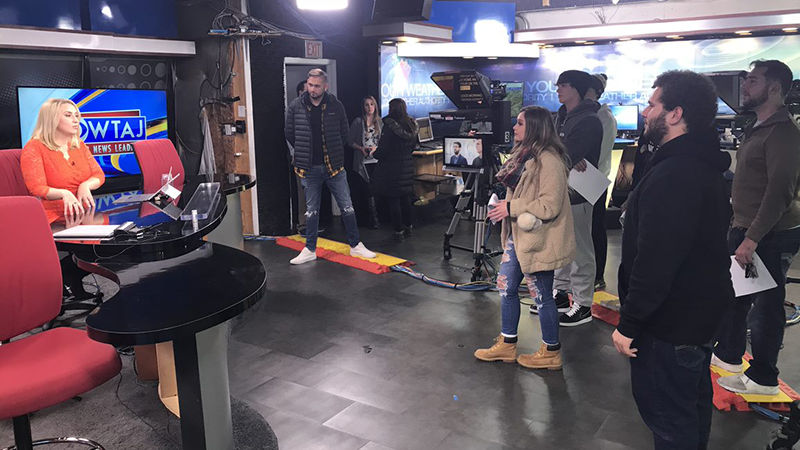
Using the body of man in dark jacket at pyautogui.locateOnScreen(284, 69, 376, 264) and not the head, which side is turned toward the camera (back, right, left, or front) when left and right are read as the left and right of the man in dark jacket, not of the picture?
front

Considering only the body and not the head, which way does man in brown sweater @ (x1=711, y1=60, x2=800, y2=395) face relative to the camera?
to the viewer's left

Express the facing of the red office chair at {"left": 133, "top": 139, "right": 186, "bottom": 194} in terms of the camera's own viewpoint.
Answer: facing the viewer and to the right of the viewer

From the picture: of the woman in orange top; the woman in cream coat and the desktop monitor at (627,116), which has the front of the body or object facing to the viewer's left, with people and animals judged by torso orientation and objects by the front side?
the woman in cream coat

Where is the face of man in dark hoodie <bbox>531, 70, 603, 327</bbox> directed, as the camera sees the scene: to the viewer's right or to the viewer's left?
to the viewer's left

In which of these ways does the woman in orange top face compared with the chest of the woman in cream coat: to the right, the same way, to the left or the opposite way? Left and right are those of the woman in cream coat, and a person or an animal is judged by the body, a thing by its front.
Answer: the opposite way

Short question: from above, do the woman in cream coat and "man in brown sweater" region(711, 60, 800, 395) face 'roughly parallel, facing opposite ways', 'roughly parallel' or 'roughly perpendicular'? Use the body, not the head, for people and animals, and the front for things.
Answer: roughly parallel

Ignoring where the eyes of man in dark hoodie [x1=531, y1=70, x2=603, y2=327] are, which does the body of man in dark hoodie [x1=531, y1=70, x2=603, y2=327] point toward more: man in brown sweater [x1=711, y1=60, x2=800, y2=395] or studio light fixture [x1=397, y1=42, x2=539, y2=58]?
the studio light fixture

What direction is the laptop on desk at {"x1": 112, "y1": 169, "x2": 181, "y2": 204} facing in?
to the viewer's left

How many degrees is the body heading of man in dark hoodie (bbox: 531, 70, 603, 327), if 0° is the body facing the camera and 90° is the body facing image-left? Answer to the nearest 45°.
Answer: approximately 90°

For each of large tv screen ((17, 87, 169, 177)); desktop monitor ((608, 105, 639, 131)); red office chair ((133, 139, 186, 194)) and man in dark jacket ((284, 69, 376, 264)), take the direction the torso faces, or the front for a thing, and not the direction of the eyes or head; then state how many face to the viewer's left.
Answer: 0

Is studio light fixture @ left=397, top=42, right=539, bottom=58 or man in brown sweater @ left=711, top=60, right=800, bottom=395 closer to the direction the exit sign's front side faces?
the man in brown sweater

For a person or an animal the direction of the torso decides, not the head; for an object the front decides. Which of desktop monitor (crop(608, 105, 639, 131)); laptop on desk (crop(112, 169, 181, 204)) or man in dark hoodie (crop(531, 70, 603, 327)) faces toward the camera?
the desktop monitor

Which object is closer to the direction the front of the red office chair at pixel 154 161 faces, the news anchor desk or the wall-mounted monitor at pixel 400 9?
the news anchor desk

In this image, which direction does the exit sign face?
toward the camera

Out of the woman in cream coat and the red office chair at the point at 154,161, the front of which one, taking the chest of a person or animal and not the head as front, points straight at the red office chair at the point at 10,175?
the woman in cream coat

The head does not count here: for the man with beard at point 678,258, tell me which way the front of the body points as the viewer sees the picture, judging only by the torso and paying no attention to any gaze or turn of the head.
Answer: to the viewer's left

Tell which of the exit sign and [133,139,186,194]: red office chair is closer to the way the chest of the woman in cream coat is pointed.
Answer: the red office chair

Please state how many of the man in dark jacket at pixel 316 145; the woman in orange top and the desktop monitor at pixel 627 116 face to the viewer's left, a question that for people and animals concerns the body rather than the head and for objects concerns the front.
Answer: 0

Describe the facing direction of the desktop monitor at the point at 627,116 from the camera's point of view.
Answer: facing the viewer
